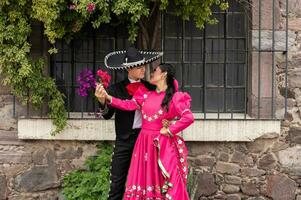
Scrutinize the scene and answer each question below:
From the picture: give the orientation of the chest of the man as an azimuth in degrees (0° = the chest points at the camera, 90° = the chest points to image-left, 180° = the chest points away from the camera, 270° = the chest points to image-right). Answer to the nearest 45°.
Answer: approximately 315°

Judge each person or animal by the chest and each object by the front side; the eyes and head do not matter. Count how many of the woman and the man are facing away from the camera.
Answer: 0

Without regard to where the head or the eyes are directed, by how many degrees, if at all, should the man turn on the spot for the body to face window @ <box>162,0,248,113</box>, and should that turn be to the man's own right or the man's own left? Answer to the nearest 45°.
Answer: approximately 90° to the man's own left

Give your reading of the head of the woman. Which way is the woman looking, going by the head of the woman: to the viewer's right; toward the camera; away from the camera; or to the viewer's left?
to the viewer's left

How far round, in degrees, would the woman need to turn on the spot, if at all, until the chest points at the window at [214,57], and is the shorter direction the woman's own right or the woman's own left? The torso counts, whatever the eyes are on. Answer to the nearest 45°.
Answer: approximately 180°
